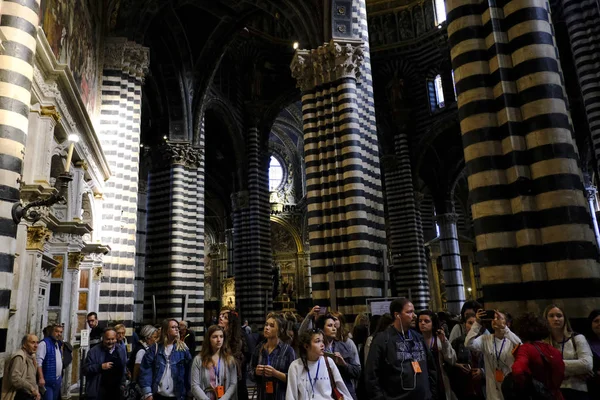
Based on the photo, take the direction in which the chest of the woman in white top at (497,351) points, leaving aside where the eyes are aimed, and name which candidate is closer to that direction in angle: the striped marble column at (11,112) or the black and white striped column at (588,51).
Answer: the striped marble column

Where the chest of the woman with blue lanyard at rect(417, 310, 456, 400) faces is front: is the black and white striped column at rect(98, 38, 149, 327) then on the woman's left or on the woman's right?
on the woman's right

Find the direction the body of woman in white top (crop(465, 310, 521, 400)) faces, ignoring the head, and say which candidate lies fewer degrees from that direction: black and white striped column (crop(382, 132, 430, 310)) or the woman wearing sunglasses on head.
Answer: the woman wearing sunglasses on head

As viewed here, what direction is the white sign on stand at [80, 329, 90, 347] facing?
toward the camera

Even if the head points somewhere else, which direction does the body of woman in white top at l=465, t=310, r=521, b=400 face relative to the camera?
toward the camera

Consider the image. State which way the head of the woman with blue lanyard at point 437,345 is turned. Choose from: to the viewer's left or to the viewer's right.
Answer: to the viewer's left

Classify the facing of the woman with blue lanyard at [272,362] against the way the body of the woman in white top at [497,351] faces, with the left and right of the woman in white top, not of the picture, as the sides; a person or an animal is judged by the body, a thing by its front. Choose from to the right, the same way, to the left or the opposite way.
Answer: the same way

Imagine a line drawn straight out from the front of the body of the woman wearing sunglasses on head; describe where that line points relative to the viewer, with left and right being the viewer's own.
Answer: facing the viewer and to the left of the viewer

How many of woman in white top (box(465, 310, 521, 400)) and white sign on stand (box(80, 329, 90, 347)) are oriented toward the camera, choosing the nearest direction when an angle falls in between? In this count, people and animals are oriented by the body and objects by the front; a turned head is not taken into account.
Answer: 2

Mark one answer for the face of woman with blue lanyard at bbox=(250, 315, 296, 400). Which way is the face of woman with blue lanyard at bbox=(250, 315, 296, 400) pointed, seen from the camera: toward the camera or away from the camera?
toward the camera
